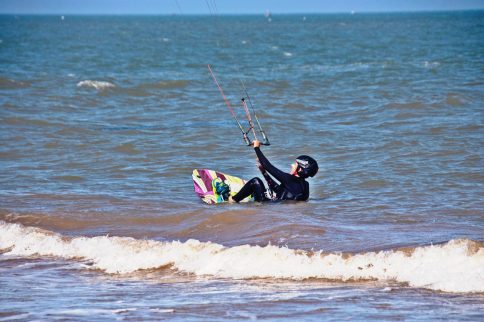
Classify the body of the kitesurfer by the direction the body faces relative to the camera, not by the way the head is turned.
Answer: to the viewer's left

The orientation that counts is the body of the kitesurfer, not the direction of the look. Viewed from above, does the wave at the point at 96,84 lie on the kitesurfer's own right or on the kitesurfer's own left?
on the kitesurfer's own right

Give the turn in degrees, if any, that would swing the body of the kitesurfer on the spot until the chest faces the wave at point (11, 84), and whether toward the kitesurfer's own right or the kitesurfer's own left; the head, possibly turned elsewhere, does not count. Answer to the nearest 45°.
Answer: approximately 45° to the kitesurfer's own right
